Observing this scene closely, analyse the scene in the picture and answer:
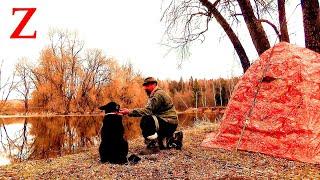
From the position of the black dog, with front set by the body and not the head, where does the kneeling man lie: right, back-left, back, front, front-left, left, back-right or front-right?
right

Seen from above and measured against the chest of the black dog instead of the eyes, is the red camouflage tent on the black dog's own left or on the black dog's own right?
on the black dog's own right

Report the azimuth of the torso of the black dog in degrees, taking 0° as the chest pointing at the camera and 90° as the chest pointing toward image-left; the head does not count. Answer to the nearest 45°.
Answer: approximately 135°
